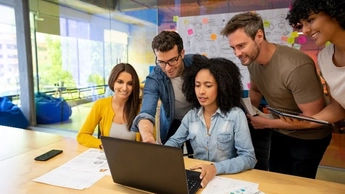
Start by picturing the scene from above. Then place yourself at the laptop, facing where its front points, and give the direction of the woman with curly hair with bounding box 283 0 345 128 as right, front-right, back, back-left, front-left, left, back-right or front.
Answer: front-right

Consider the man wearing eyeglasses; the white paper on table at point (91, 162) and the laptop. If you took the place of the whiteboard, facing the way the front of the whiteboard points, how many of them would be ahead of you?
3

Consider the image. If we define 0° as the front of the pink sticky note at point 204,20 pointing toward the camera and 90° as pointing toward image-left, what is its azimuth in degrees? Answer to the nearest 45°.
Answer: approximately 0°

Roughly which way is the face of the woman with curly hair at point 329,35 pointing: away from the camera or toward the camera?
toward the camera

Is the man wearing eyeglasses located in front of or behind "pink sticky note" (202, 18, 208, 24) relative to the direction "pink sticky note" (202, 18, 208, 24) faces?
in front

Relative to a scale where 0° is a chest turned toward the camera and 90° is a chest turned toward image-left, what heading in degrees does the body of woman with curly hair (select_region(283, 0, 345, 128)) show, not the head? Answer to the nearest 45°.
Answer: approximately 45°

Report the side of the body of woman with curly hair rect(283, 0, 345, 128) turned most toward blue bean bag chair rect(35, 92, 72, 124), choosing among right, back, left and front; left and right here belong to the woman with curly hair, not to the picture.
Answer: right

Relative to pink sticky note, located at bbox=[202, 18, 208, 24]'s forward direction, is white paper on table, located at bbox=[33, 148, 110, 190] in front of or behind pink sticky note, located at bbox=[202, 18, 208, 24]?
in front

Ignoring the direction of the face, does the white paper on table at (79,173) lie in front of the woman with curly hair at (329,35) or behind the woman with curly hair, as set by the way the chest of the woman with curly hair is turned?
in front

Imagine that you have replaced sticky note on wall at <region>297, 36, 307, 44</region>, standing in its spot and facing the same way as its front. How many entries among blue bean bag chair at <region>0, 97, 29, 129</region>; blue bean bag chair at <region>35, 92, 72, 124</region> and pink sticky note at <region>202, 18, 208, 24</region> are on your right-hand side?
3

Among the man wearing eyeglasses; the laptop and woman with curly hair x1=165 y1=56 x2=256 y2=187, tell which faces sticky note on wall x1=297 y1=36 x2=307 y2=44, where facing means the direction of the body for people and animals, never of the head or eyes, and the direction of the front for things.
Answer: the laptop

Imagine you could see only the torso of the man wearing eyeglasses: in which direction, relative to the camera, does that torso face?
toward the camera

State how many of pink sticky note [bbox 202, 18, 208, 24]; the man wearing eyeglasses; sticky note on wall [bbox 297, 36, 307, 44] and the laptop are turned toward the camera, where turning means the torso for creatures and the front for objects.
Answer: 3

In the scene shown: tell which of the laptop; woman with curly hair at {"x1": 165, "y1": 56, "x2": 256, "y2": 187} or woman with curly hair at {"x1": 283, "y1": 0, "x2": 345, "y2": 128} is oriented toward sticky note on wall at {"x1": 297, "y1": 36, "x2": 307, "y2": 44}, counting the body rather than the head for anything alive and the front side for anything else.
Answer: the laptop

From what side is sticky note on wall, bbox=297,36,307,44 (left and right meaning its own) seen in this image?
front

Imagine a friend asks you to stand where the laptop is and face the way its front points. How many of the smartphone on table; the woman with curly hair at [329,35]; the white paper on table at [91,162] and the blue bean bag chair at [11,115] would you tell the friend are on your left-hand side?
3

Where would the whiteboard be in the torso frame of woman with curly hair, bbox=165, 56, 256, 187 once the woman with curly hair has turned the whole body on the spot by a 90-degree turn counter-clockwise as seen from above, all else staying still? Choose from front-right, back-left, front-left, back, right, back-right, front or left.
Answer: back-left

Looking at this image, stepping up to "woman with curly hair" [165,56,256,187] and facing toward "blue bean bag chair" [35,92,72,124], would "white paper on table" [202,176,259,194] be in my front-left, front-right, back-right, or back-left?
back-left

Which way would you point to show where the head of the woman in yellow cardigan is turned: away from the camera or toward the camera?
toward the camera

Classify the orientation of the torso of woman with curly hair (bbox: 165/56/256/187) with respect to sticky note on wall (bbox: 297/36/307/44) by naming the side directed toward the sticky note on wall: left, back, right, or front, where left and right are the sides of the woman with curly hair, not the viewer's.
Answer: back

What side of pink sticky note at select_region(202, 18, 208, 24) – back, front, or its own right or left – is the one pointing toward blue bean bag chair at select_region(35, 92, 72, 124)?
right
